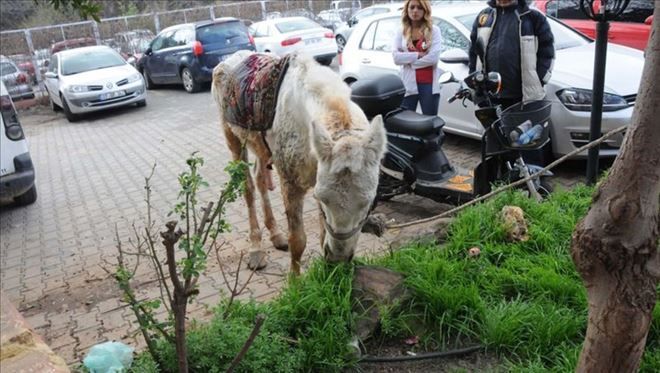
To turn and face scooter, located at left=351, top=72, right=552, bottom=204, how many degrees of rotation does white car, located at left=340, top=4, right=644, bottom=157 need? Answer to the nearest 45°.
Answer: approximately 90° to its right

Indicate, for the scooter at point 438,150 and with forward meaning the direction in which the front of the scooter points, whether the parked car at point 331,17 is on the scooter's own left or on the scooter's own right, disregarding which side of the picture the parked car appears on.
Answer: on the scooter's own left

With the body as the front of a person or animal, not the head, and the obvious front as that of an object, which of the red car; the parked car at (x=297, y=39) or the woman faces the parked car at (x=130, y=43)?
the parked car at (x=297, y=39)

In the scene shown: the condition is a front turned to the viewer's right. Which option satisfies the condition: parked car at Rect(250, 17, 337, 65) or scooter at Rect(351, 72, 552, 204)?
the scooter

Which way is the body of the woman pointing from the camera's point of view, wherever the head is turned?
toward the camera

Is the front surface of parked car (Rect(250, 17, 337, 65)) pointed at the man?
no

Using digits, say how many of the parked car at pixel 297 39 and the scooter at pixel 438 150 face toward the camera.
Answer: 0

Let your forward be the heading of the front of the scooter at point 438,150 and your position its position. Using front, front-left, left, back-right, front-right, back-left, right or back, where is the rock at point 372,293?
right

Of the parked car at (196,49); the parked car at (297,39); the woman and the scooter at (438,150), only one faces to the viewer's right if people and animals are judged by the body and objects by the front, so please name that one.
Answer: the scooter

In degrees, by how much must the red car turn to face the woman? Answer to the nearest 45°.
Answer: approximately 90° to its right

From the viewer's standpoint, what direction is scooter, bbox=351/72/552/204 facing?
to the viewer's right

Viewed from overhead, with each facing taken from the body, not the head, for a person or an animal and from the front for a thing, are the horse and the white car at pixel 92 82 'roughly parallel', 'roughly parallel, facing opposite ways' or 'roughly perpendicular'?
roughly parallel

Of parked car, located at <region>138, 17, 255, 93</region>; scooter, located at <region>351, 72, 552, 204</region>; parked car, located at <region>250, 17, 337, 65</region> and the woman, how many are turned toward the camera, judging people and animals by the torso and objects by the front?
1

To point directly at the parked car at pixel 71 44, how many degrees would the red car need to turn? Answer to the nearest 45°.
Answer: approximately 135° to its right

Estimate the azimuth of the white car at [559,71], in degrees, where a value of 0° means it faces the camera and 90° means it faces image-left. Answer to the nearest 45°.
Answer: approximately 315°

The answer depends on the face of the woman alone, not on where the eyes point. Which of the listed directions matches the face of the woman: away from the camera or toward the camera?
toward the camera

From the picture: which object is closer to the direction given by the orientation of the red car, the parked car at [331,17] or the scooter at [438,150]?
the scooter
